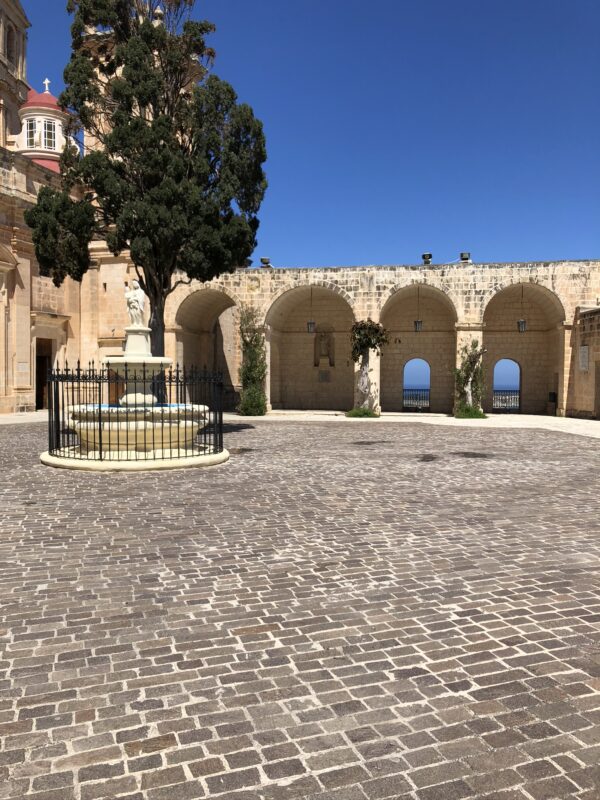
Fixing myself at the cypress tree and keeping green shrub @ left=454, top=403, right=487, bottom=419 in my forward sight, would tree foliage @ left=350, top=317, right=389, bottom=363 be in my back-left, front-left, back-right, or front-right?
front-left

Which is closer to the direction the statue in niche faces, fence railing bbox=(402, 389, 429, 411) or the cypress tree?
the cypress tree

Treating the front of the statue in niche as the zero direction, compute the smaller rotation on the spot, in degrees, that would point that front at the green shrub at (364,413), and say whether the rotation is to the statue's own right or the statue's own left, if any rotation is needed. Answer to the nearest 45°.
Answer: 0° — it already faces it

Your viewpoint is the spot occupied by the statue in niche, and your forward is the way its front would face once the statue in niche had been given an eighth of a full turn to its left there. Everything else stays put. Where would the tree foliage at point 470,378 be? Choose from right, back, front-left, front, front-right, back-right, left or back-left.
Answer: front

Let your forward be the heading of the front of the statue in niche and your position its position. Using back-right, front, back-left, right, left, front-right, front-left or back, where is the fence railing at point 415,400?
left

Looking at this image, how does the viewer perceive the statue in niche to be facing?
facing the viewer

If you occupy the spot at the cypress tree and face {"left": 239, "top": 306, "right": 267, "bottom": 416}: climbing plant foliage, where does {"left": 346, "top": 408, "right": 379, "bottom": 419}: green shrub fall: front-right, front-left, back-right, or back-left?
front-right

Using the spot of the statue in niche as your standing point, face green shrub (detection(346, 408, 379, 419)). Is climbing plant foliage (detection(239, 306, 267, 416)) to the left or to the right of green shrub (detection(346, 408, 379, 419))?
right

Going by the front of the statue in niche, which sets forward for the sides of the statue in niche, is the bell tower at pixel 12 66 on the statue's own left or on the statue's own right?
on the statue's own right

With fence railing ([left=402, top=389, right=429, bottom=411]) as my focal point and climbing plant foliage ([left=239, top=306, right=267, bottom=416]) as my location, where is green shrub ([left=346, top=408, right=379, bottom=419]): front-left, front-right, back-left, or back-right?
front-right

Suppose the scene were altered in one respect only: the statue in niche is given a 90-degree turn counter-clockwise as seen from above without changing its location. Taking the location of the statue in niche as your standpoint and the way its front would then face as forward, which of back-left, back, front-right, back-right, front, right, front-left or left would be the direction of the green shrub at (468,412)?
front-right

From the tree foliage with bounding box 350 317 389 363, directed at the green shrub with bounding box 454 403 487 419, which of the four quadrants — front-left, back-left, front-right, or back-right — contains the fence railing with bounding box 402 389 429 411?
front-left
